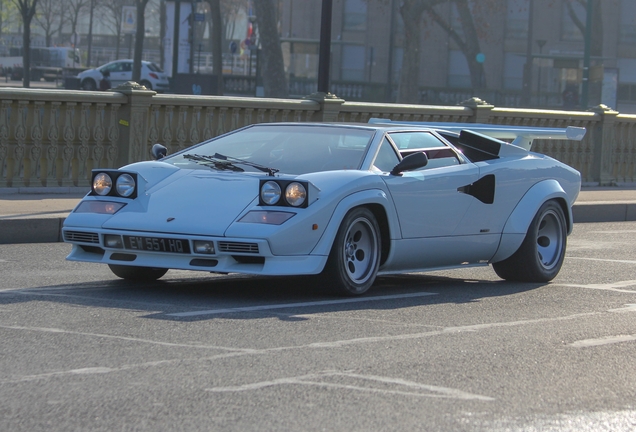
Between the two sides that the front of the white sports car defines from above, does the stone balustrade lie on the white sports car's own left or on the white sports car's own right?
on the white sports car's own right

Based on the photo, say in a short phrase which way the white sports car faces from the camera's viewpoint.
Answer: facing the viewer and to the left of the viewer

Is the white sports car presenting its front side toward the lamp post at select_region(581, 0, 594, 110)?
no

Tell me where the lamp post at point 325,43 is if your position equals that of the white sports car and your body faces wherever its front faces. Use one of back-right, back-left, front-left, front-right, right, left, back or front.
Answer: back-right
